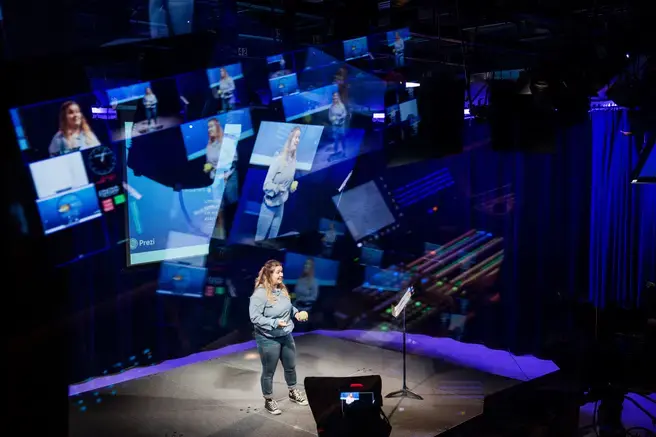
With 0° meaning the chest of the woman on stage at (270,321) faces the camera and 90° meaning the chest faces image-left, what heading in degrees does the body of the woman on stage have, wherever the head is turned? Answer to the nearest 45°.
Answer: approximately 315°

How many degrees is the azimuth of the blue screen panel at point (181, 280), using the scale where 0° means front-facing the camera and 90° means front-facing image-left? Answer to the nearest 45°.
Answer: approximately 0°

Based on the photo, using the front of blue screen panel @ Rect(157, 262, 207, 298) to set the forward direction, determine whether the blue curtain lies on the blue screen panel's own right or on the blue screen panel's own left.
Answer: on the blue screen panel's own left

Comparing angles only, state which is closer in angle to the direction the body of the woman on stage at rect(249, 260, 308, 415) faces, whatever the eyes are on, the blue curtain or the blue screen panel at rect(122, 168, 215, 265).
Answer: the blue curtain

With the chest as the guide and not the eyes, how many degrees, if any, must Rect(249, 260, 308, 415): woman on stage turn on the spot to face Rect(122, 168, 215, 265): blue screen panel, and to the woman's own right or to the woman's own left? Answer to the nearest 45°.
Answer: approximately 180°
